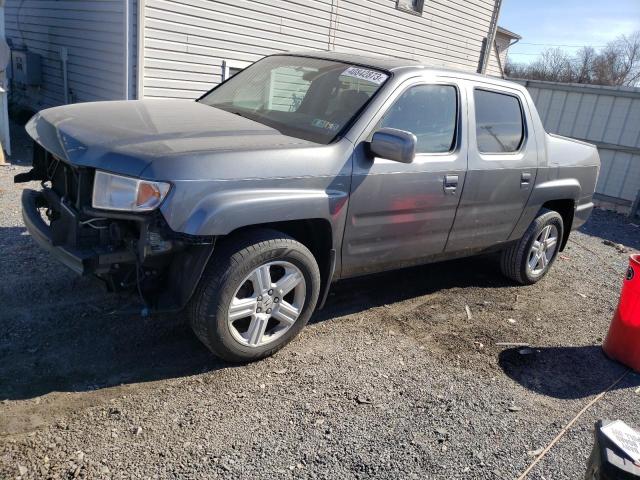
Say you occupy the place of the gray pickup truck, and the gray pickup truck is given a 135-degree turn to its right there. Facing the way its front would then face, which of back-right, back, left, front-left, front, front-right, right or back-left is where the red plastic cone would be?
right

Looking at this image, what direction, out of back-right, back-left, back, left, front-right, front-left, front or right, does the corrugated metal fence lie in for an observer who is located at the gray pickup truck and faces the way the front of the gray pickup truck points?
back

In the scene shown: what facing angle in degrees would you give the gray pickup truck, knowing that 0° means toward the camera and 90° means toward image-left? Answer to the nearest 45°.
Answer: approximately 45°

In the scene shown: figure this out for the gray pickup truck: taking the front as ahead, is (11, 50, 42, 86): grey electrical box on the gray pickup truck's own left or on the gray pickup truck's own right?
on the gray pickup truck's own right
